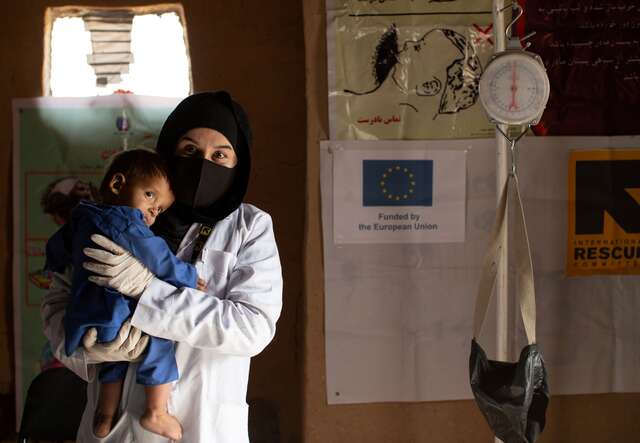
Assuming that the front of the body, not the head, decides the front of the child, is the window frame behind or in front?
in front

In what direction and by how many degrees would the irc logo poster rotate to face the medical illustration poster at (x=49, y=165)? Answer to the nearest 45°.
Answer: approximately 90° to its right

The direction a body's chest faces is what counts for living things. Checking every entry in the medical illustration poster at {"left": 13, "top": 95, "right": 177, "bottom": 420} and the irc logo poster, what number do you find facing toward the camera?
2

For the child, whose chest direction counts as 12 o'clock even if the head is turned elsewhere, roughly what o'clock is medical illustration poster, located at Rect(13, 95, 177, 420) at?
The medical illustration poster is roughly at 9 o'clock from the child.

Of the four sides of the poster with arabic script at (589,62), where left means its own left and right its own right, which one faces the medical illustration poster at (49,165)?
right

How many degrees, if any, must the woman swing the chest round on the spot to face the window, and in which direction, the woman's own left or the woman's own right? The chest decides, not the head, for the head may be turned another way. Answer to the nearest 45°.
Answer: approximately 135° to the woman's own right

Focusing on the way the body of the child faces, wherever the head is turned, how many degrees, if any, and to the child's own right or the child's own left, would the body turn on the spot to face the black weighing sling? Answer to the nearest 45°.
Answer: approximately 45° to the child's own left

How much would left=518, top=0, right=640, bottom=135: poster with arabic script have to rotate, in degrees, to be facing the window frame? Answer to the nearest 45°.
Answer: approximately 90° to its right

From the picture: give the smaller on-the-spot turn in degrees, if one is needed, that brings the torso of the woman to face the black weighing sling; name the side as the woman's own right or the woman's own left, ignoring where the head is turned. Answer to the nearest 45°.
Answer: approximately 135° to the woman's own left

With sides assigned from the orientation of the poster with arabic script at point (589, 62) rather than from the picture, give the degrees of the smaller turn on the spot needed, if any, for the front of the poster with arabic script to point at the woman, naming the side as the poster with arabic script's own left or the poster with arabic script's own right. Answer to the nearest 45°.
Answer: approximately 45° to the poster with arabic script's own right
